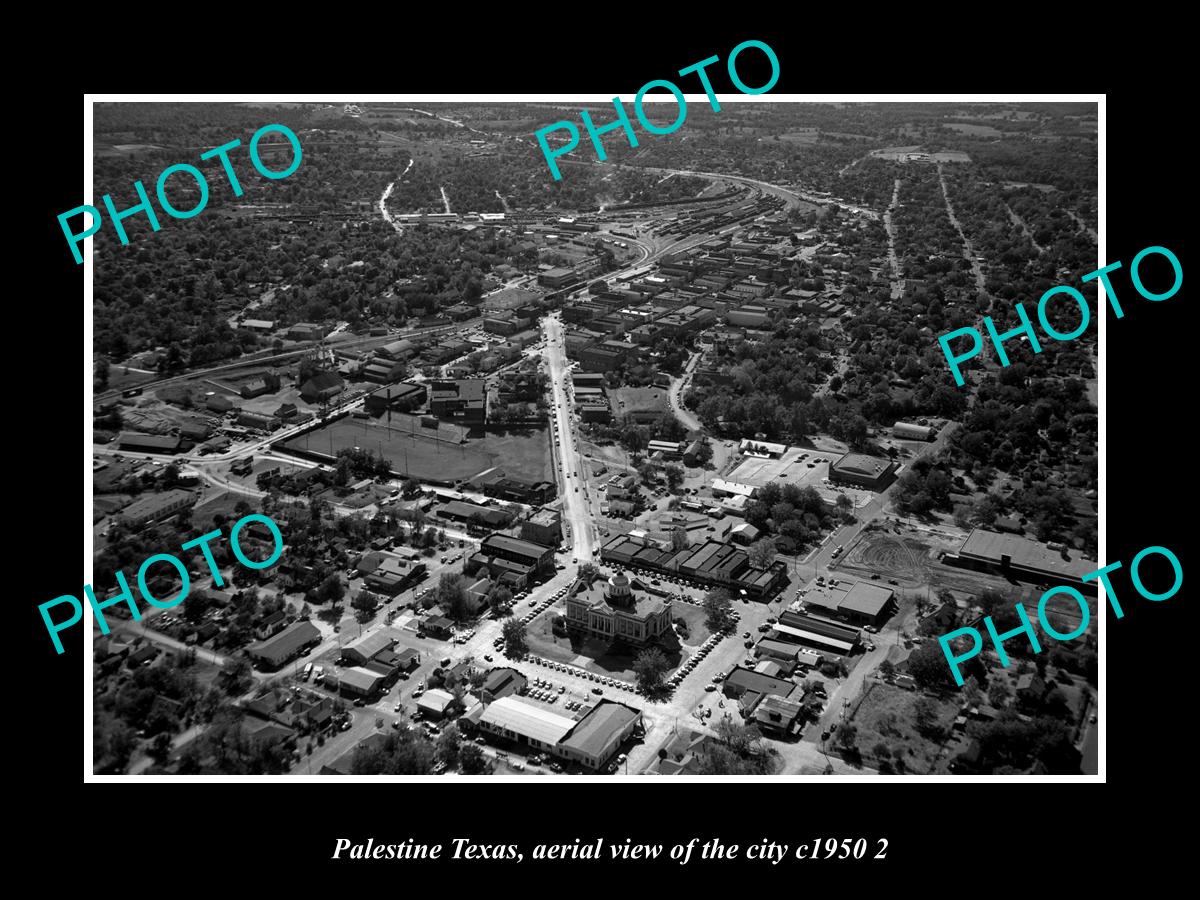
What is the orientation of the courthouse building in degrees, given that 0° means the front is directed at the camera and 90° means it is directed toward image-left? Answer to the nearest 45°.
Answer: approximately 45°

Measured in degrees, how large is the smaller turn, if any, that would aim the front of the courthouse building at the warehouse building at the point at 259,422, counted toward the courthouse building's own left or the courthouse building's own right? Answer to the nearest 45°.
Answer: approximately 90° to the courthouse building's own right
